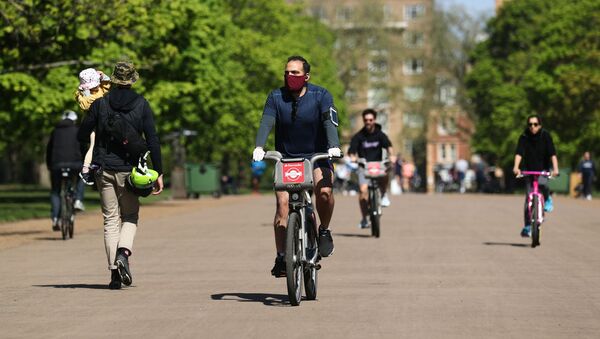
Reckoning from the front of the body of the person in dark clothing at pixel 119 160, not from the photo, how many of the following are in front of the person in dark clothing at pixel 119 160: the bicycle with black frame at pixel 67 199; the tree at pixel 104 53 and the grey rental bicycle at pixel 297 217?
2

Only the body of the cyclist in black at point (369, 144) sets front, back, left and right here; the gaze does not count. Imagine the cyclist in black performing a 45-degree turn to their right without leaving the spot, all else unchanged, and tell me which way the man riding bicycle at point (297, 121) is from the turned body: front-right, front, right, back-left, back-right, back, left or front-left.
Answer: front-left

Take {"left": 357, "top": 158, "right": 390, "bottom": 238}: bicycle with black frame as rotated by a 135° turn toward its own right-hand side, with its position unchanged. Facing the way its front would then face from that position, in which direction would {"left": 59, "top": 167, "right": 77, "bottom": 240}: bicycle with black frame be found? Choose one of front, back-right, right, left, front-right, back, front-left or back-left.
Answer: front-left

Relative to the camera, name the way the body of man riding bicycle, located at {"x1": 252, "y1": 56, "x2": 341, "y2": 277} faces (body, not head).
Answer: toward the camera

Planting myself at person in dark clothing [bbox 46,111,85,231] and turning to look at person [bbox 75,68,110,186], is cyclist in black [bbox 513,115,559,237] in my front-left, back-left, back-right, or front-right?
front-left

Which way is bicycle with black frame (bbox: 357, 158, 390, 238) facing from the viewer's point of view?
toward the camera

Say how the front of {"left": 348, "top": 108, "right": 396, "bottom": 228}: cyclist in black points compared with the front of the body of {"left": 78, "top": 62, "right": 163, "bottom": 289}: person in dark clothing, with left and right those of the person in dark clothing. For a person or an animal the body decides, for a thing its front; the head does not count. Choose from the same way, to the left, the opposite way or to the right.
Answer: the opposite way

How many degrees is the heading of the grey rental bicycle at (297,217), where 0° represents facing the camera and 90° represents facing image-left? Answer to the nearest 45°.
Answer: approximately 0°

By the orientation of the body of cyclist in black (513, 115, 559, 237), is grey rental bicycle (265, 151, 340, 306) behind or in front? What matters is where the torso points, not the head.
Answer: in front

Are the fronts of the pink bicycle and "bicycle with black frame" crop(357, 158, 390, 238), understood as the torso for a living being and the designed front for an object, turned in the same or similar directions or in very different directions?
same or similar directions

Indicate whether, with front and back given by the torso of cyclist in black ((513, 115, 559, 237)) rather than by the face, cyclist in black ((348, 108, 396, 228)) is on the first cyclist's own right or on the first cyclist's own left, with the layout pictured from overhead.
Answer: on the first cyclist's own right

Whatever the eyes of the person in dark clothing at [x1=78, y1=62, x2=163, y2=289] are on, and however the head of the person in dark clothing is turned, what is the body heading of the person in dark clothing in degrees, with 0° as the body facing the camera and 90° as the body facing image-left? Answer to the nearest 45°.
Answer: approximately 180°

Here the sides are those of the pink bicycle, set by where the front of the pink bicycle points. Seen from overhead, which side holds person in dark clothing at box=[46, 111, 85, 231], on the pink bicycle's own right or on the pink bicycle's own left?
on the pink bicycle's own right

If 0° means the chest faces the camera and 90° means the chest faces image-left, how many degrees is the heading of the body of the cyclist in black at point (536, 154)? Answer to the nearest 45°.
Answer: approximately 0°
